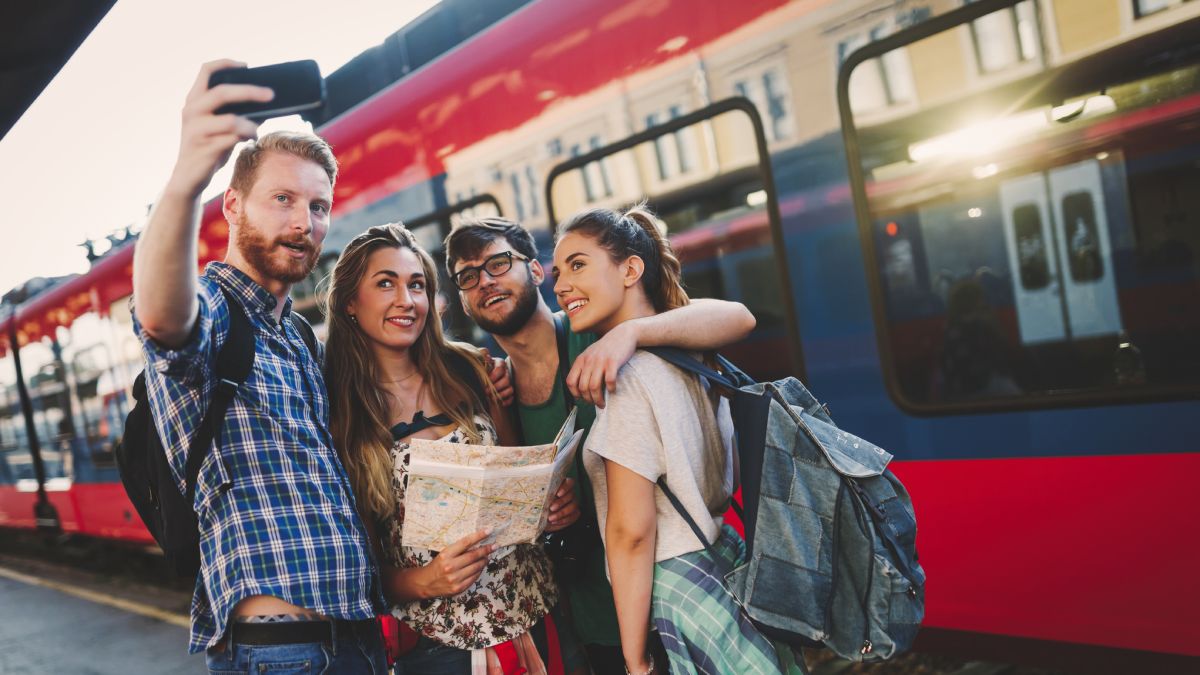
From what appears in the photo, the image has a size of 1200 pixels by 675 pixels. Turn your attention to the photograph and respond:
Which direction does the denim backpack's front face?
to the viewer's right

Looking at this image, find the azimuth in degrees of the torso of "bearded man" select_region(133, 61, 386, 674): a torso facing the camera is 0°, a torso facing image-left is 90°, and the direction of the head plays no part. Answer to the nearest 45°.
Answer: approximately 315°

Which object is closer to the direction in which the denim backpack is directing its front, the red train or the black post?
the red train

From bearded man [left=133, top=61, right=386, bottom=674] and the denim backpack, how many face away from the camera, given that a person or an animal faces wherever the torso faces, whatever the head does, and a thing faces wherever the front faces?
0

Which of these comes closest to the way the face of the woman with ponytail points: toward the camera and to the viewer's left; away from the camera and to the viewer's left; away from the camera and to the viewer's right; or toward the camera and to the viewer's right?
toward the camera and to the viewer's left

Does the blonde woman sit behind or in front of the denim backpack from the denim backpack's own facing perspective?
behind
